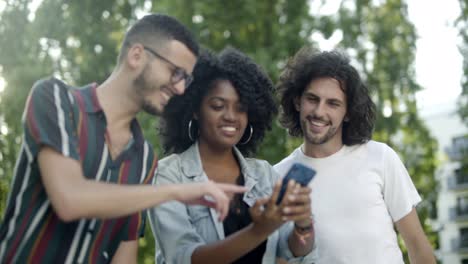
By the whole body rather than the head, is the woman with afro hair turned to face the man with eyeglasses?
no

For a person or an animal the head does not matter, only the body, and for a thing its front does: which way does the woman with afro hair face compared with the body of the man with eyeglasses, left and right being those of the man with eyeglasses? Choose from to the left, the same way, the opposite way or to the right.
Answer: the same way

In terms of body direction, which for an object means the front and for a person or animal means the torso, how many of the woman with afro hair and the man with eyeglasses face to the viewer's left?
0

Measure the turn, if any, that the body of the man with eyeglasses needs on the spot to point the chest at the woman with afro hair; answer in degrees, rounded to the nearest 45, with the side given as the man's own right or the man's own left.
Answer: approximately 90° to the man's own left

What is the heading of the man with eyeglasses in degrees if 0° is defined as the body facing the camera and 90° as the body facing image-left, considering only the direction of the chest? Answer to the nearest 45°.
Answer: approximately 315°

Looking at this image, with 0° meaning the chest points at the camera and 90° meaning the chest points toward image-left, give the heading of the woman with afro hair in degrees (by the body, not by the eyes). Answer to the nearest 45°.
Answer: approximately 315°
